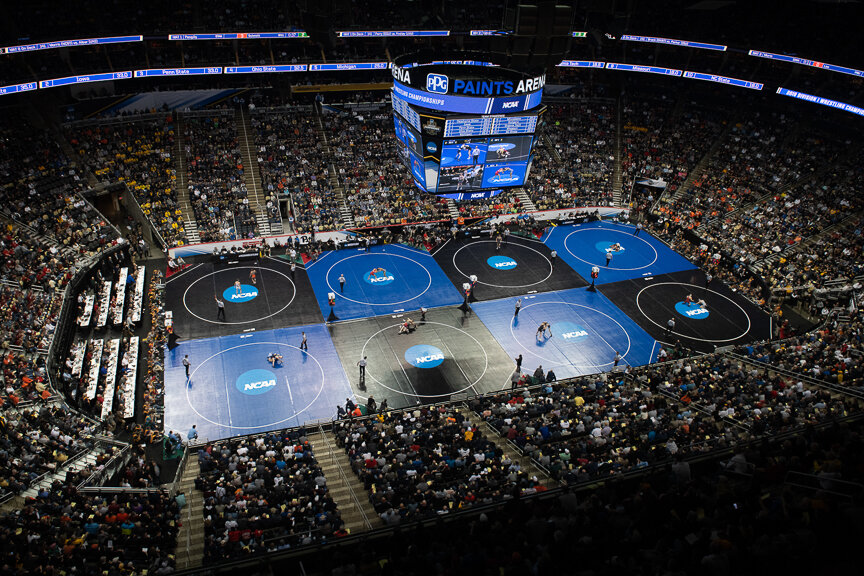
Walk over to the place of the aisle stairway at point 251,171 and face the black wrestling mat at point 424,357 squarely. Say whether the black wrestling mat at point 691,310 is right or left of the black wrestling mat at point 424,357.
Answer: left

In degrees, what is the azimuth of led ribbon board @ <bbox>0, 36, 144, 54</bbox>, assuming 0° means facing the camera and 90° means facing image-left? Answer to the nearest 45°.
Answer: approximately 315°

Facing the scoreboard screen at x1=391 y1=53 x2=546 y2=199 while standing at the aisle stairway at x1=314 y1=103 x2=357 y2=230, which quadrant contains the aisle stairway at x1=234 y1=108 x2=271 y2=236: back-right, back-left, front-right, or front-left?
back-right

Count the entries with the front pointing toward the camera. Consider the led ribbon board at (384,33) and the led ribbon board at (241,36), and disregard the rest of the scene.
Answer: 2

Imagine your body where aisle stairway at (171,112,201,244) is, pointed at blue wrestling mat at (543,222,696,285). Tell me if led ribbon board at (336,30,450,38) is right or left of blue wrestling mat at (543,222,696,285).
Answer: left

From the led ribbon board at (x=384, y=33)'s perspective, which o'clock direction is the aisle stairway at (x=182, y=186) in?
The aisle stairway is roughly at 2 o'clock from the led ribbon board.

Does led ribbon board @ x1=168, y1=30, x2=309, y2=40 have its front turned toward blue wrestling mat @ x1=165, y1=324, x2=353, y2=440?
yes

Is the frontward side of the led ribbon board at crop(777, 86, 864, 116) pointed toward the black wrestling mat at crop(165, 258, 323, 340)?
yes

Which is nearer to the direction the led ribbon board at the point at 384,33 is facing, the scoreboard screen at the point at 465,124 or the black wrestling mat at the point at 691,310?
the scoreboard screen

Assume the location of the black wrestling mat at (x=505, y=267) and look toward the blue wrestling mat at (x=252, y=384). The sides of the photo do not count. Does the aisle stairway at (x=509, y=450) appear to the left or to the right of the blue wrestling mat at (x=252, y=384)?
left

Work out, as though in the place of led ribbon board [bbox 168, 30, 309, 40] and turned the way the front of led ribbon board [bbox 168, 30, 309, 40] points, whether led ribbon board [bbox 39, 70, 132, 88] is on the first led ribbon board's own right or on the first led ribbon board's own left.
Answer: on the first led ribbon board's own right
